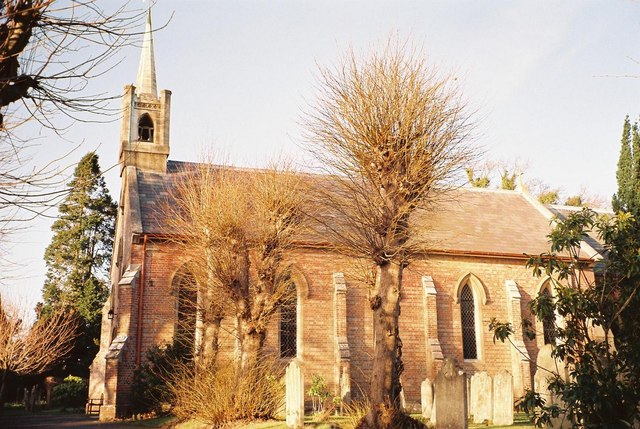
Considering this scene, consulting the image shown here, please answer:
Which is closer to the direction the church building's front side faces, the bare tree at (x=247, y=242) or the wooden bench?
the wooden bench

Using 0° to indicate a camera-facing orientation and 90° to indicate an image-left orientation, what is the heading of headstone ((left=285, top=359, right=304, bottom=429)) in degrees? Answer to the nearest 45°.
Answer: approximately 0°

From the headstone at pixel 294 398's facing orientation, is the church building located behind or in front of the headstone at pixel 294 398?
behind

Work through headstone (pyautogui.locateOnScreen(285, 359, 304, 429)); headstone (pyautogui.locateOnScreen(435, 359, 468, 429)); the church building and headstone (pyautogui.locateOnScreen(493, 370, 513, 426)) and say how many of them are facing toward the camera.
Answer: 3

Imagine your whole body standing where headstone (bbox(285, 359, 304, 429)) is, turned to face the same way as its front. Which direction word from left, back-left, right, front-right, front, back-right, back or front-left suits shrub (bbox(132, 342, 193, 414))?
back-right

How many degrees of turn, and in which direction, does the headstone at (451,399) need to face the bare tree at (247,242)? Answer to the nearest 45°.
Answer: approximately 135° to its right

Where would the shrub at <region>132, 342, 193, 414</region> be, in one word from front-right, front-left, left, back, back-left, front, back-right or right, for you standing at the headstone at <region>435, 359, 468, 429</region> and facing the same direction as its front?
back-right

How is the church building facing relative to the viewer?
to the viewer's left

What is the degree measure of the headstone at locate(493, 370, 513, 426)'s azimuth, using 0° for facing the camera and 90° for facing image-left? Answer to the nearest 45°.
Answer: approximately 0°

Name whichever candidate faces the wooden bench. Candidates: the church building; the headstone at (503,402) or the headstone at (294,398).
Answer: the church building

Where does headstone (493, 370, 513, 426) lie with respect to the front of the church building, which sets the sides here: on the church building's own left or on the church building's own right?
on the church building's own left
